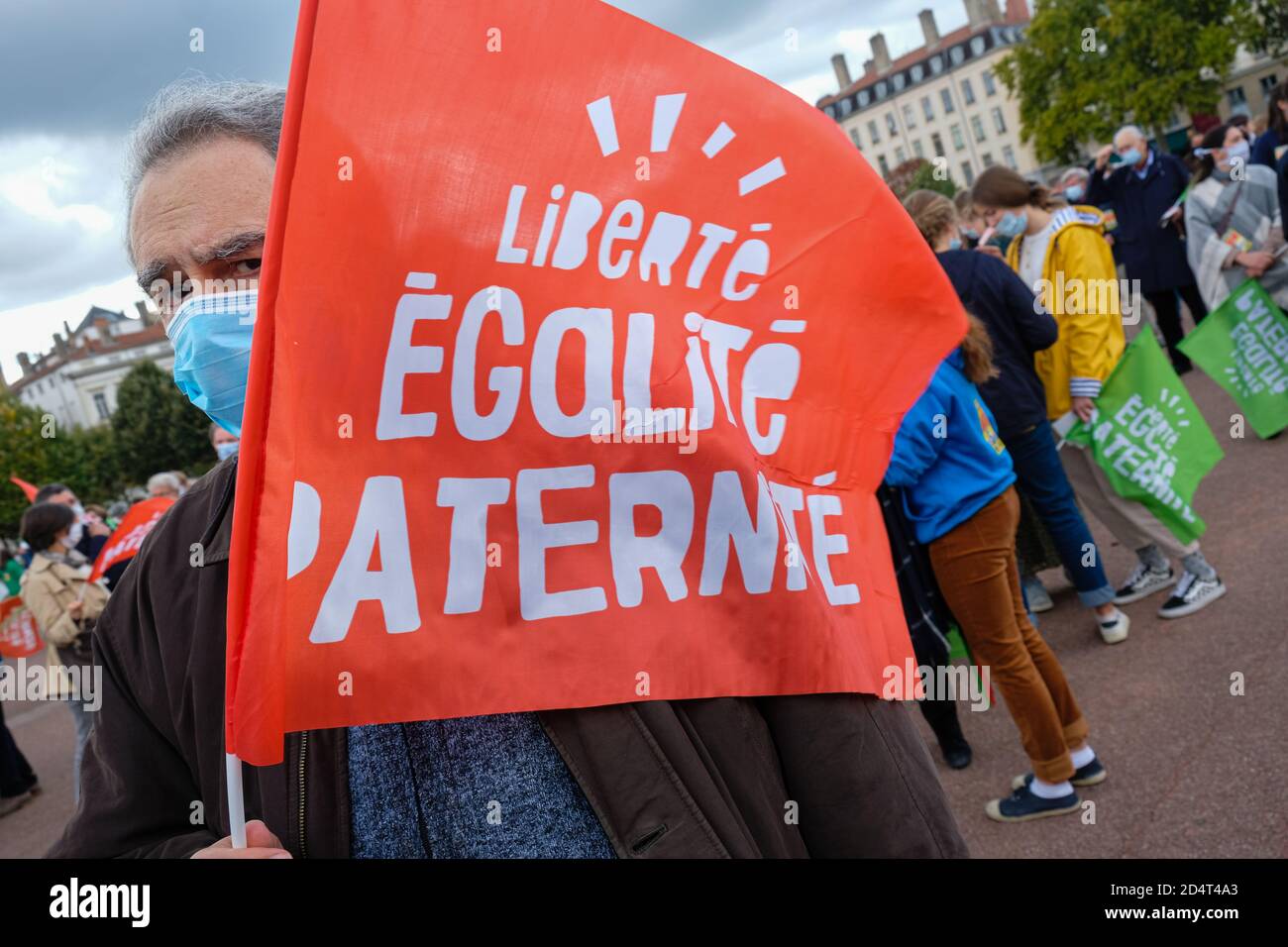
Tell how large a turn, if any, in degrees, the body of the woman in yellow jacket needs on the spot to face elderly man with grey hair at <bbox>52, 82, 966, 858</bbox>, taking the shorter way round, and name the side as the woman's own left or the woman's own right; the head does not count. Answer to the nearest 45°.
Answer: approximately 45° to the woman's own left

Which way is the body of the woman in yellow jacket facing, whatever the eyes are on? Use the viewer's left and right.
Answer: facing the viewer and to the left of the viewer

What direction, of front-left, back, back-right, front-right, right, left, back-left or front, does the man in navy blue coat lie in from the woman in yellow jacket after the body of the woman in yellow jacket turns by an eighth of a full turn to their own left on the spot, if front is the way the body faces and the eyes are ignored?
back

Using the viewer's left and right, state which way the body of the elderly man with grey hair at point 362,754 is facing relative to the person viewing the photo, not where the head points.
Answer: facing the viewer

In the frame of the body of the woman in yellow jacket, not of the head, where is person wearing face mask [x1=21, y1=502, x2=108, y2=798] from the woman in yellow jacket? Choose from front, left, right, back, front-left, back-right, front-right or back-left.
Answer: front-right

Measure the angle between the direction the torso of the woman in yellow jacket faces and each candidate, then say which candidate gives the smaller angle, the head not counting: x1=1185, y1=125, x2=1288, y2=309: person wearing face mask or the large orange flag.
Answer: the large orange flag

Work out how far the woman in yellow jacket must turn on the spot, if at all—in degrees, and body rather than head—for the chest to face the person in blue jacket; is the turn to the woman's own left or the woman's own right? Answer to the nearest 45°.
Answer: approximately 45° to the woman's own left

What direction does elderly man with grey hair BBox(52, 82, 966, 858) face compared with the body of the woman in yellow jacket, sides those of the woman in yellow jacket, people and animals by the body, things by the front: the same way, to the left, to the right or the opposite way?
to the left
